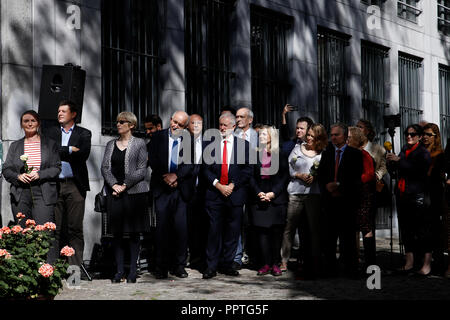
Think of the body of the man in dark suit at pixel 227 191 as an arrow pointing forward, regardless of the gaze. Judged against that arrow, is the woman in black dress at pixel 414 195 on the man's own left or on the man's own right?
on the man's own left

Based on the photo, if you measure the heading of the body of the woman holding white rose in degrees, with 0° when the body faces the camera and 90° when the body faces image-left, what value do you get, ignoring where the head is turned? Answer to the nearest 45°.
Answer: approximately 0°

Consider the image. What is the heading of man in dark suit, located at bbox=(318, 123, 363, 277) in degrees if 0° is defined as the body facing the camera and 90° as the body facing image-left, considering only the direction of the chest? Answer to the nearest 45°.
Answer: approximately 45°

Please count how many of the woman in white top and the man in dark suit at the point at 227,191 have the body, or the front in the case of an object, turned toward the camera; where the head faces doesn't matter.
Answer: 2

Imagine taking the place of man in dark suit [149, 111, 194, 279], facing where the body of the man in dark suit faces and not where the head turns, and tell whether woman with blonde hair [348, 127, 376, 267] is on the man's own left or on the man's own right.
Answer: on the man's own left

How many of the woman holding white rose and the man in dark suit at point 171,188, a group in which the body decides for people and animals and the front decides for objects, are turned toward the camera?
2

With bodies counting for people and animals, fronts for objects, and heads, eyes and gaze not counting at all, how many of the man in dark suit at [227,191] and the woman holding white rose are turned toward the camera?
2

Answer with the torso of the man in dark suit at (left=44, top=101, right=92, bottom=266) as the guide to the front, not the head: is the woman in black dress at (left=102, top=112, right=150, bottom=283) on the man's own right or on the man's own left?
on the man's own left

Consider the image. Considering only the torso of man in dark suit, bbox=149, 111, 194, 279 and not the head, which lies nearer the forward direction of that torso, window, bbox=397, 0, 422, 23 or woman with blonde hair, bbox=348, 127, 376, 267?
the woman with blonde hair

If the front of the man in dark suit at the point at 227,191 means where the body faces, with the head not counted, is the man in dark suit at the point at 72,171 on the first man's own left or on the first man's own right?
on the first man's own right

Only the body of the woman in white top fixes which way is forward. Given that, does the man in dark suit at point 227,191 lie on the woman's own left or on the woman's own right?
on the woman's own right
